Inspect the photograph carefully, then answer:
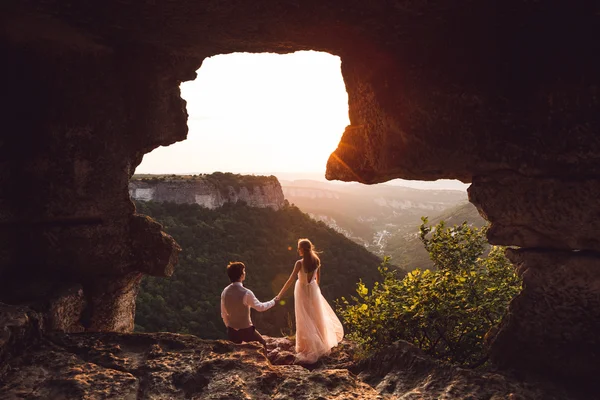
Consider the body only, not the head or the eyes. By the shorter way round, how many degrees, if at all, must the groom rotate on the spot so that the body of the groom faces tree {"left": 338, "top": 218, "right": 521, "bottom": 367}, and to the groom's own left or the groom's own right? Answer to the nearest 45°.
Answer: approximately 45° to the groom's own right

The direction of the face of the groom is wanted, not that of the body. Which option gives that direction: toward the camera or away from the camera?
away from the camera

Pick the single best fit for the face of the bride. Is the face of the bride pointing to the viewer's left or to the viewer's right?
to the viewer's left

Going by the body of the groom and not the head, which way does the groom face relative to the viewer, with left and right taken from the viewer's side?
facing away from the viewer and to the right of the viewer
